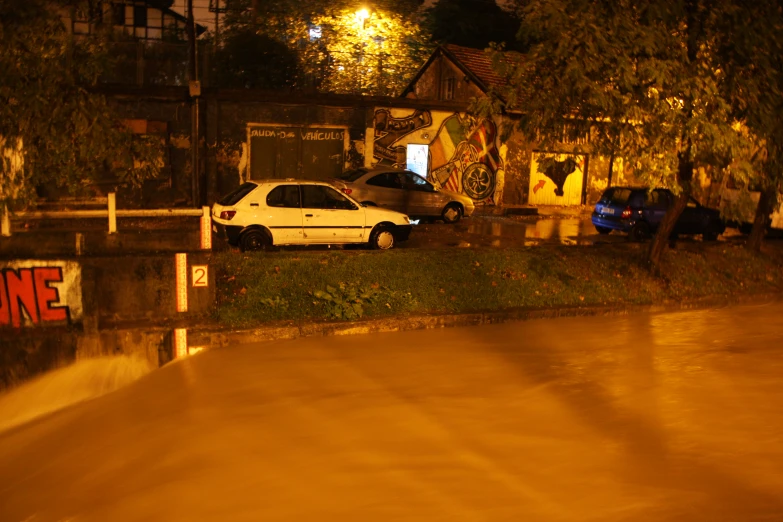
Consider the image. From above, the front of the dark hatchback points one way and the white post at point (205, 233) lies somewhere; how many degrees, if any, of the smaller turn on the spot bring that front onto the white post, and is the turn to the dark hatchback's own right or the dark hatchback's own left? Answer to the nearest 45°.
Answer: approximately 180°

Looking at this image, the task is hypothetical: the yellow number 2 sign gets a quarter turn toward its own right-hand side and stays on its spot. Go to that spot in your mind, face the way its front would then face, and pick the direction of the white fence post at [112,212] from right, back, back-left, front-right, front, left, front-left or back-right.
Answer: front-right

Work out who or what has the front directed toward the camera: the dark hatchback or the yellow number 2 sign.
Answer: the yellow number 2 sign

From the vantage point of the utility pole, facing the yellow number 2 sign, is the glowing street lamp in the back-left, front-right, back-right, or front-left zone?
back-left

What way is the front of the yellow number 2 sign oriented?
toward the camera

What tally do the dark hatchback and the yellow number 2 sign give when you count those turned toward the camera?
1

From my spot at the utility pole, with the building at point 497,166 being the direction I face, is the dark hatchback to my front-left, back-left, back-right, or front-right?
front-right

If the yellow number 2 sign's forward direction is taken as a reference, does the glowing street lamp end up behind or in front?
behind

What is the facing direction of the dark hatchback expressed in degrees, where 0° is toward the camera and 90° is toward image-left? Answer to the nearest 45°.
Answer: approximately 225°

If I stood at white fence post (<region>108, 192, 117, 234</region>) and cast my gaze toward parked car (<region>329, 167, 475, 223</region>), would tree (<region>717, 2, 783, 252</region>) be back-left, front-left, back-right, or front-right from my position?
front-right

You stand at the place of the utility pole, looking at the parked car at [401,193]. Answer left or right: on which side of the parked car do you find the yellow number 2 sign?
right

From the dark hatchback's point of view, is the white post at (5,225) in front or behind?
behind

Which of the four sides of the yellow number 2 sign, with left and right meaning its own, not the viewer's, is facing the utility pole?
back

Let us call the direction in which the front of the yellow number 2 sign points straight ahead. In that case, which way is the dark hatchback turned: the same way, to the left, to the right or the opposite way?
to the left

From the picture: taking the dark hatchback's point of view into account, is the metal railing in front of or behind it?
behind

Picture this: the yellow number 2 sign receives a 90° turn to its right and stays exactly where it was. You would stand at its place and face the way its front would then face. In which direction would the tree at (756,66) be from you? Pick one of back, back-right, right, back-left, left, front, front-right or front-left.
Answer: back
